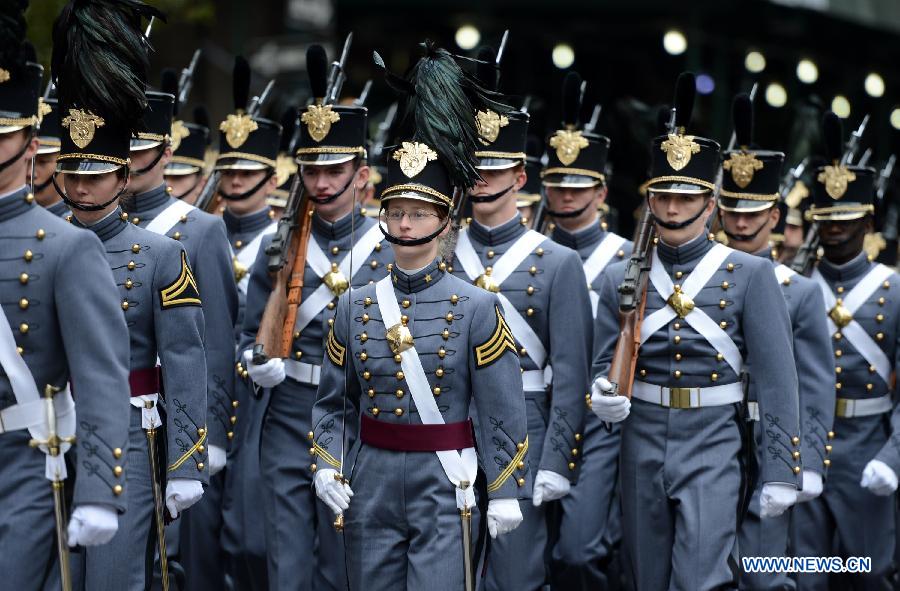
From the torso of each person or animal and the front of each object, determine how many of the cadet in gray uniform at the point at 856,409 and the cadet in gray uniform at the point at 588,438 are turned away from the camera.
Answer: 0

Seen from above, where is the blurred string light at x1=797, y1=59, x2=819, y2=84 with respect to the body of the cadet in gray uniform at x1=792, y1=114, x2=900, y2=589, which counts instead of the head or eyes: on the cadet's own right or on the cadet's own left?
on the cadet's own right

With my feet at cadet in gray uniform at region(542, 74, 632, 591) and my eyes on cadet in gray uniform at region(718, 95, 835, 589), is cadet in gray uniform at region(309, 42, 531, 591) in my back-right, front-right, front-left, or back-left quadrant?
back-right

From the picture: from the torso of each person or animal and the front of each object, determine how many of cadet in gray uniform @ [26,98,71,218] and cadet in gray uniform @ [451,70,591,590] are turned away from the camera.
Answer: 0
